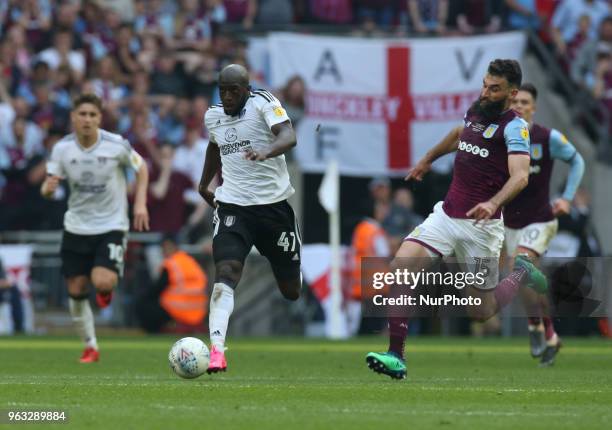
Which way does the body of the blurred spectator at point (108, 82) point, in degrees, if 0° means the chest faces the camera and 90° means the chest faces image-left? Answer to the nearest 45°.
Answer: approximately 0°

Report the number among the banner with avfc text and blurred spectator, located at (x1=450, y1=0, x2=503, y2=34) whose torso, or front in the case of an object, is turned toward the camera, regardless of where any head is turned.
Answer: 2

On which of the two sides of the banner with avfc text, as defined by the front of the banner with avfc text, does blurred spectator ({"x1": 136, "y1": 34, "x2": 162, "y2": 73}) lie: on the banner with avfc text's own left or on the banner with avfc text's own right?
on the banner with avfc text's own right

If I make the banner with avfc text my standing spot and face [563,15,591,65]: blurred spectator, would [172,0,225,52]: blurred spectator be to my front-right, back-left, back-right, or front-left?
back-left

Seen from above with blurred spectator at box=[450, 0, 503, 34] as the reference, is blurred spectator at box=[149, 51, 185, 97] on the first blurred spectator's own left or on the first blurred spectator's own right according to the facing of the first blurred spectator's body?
on the first blurred spectator's own right
